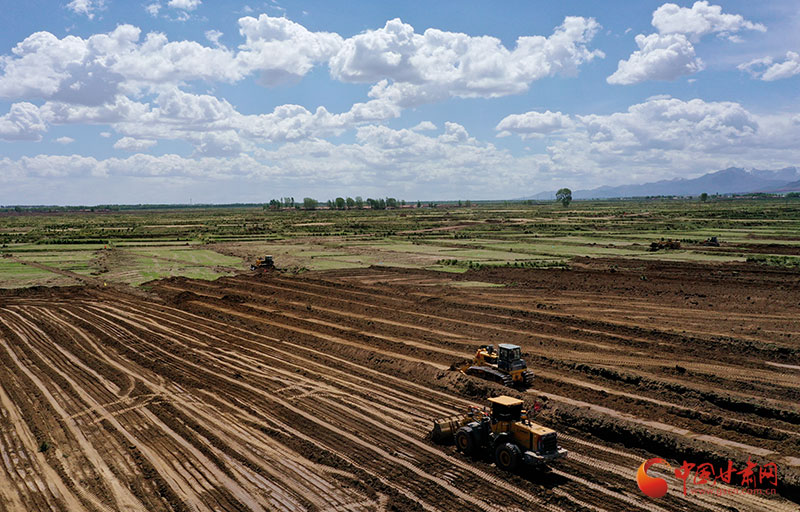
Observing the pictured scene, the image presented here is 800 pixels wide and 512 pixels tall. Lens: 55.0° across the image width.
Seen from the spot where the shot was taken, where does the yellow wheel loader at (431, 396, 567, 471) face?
facing away from the viewer and to the left of the viewer

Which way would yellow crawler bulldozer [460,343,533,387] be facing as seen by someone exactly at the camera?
facing away from the viewer and to the left of the viewer

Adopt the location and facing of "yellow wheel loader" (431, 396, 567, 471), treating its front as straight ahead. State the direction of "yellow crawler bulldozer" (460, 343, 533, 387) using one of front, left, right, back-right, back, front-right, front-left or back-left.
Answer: front-right

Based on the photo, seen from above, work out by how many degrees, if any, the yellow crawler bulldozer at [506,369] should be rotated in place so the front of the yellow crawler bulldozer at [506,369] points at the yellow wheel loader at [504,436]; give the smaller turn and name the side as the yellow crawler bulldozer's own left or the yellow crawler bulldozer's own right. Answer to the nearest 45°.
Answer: approximately 135° to the yellow crawler bulldozer's own left
